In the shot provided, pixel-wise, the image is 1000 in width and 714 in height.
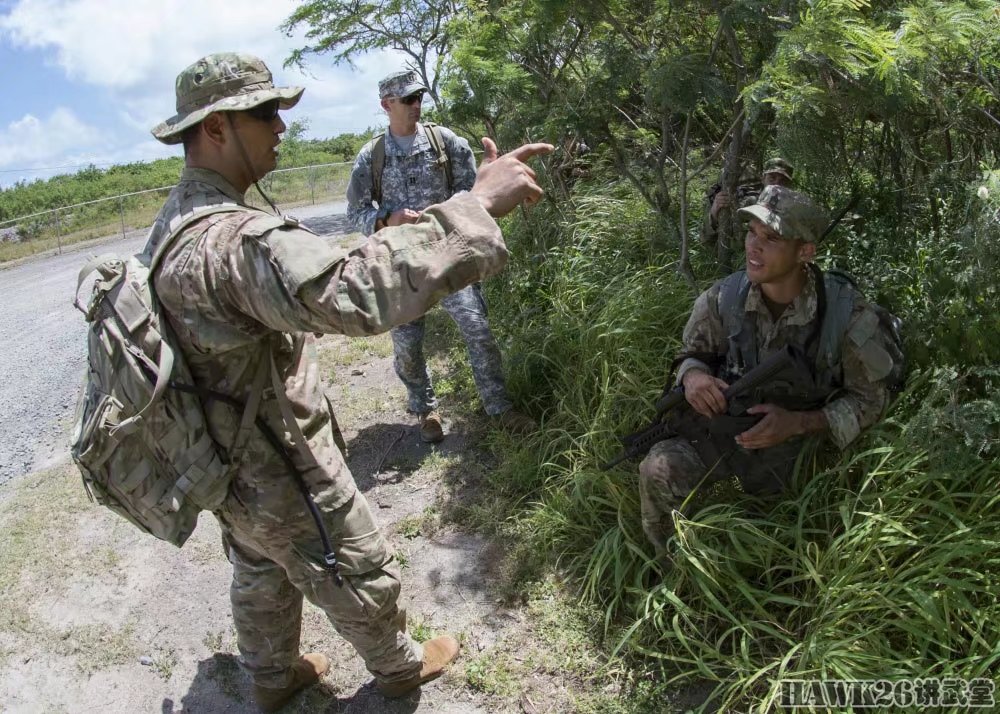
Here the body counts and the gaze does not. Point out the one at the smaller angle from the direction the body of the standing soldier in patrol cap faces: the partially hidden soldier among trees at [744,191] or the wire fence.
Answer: the partially hidden soldier among trees

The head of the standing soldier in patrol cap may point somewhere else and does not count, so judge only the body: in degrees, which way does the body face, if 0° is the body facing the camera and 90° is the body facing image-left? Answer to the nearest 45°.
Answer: approximately 0°

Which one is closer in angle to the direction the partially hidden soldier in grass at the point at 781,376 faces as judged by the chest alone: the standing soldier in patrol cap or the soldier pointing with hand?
the soldier pointing with hand

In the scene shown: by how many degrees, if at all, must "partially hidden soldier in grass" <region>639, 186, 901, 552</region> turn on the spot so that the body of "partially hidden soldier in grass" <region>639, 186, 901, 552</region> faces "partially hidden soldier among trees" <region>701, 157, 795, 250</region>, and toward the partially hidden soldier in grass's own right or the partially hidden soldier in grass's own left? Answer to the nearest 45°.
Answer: approximately 135° to the partially hidden soldier in grass's own right

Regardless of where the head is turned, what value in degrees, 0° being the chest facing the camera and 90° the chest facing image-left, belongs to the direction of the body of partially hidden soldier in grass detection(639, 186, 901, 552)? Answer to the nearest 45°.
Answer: approximately 45°

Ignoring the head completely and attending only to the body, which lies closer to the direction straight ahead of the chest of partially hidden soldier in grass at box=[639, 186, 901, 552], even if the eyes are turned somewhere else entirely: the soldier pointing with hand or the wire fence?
the soldier pointing with hand

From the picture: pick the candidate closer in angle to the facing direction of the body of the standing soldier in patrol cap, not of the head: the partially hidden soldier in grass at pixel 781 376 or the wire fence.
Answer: the partially hidden soldier in grass

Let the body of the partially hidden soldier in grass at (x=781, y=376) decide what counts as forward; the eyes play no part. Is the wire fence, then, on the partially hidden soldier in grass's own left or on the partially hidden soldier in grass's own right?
on the partially hidden soldier in grass's own right

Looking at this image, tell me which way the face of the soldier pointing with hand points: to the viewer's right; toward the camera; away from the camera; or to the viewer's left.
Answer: to the viewer's right
